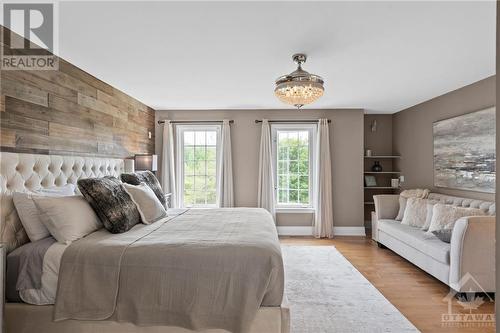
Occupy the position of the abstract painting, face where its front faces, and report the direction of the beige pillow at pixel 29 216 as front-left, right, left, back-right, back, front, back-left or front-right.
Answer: front

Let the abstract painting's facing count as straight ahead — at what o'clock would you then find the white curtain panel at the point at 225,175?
The white curtain panel is roughly at 1 o'clock from the abstract painting.

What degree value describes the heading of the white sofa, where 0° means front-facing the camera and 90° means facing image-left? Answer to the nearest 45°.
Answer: approximately 45°

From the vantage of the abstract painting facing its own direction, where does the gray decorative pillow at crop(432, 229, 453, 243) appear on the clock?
The gray decorative pillow is roughly at 11 o'clock from the abstract painting.

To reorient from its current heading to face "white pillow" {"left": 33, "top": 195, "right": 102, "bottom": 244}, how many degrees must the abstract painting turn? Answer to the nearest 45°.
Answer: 0° — it already faces it

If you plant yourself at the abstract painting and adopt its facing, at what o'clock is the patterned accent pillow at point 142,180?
The patterned accent pillow is roughly at 12 o'clock from the abstract painting.

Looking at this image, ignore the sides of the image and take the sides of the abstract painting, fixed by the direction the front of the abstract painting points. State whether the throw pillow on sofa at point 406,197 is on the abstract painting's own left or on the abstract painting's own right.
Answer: on the abstract painting's own right

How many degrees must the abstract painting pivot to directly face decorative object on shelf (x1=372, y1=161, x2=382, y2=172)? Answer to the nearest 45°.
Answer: approximately 90° to its right

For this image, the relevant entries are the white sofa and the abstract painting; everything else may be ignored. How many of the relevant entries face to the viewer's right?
0

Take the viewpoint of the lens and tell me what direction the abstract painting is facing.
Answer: facing the viewer and to the left of the viewer

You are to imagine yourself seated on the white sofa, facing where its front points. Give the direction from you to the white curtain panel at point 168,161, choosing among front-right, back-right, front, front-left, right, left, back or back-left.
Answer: front-right

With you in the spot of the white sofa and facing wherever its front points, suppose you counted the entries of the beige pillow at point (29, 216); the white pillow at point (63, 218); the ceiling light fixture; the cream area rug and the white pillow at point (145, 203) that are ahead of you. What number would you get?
5

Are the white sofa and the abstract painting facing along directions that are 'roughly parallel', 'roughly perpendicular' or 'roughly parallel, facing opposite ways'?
roughly parallel

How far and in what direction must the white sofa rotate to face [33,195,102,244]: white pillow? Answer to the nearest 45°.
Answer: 0° — it already faces it

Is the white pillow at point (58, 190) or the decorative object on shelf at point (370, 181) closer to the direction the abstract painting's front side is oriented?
the white pillow

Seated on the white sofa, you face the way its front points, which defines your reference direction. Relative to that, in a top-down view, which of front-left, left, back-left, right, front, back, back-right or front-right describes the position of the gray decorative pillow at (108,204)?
front

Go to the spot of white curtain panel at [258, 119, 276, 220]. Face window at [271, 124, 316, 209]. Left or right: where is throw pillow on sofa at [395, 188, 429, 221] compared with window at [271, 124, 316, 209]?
right

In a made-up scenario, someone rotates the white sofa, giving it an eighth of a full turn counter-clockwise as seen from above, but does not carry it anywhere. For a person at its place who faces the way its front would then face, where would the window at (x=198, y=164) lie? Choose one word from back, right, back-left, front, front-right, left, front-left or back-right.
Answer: right
